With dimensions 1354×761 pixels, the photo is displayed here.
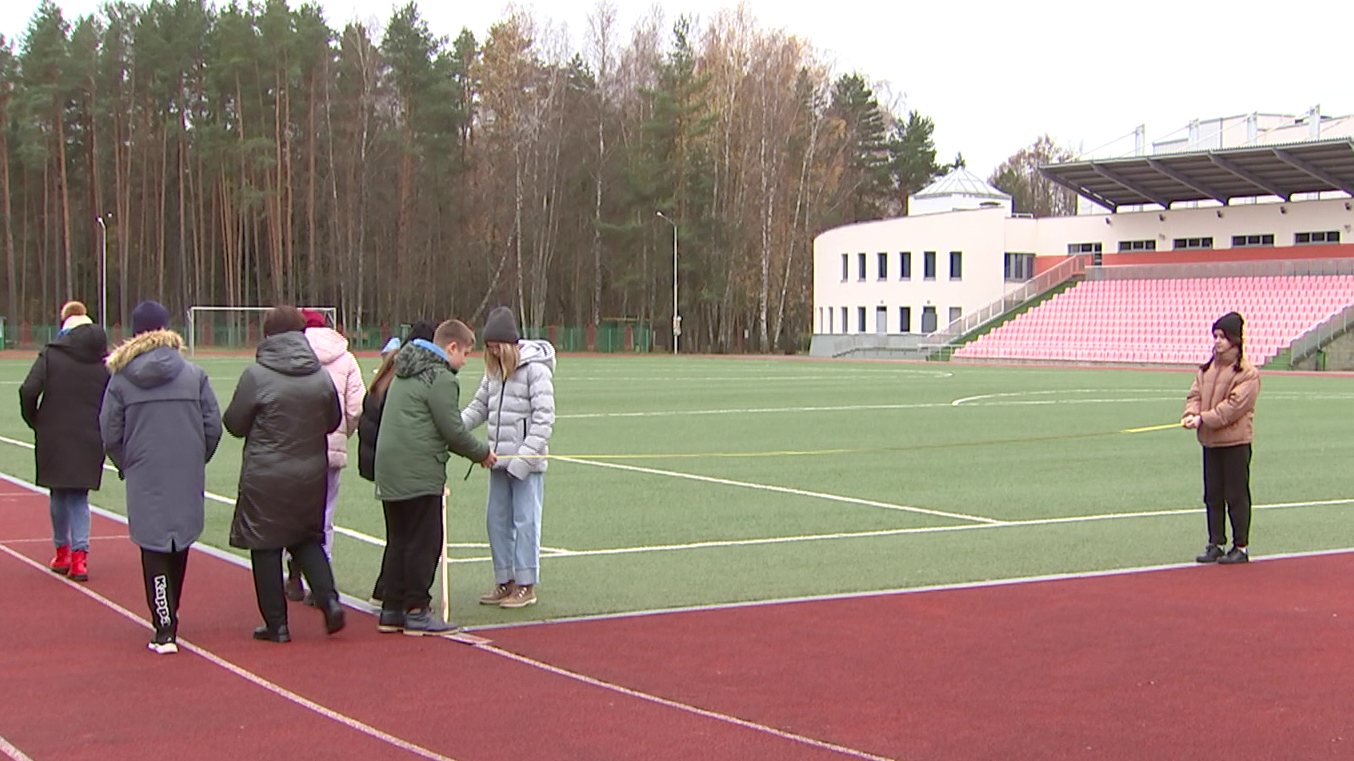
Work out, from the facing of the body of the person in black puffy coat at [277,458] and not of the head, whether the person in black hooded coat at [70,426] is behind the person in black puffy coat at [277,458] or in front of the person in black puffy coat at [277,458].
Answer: in front

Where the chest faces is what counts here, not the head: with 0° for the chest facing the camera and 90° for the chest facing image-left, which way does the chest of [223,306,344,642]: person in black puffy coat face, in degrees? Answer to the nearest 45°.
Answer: approximately 180°

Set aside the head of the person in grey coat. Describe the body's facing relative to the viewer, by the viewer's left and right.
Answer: facing away from the viewer

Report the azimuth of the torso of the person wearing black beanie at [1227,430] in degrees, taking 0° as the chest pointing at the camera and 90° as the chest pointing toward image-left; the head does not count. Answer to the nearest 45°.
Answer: approximately 45°

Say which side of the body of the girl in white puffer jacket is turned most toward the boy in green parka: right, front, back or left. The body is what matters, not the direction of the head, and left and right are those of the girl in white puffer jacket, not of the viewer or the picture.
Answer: front

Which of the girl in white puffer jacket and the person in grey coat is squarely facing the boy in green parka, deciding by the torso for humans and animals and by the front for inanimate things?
the girl in white puffer jacket

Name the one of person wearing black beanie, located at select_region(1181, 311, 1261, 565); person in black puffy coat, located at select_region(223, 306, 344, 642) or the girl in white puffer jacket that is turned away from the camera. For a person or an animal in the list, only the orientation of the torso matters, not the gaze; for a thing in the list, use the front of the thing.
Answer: the person in black puffy coat

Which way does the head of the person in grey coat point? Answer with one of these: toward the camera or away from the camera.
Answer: away from the camera

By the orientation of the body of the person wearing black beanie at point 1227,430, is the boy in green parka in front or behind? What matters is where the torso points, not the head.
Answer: in front

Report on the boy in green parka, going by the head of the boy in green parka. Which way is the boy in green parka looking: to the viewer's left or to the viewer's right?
to the viewer's right

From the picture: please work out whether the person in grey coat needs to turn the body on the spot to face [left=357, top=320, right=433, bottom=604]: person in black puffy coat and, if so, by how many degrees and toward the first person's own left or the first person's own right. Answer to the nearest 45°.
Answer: approximately 45° to the first person's own right

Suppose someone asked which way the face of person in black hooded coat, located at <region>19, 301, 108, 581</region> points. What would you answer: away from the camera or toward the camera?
away from the camera

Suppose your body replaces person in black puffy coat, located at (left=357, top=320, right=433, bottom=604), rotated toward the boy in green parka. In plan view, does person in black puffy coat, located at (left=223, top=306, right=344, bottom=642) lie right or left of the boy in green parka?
right

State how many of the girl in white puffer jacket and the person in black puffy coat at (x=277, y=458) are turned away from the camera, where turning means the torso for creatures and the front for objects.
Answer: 1

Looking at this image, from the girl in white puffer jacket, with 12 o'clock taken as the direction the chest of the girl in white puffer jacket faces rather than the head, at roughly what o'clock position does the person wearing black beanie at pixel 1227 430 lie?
The person wearing black beanie is roughly at 7 o'clock from the girl in white puffer jacket.
